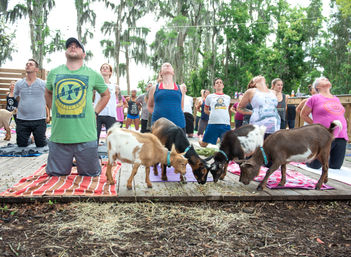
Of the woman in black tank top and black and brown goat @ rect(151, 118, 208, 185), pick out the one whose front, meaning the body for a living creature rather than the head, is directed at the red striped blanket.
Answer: the woman in black tank top

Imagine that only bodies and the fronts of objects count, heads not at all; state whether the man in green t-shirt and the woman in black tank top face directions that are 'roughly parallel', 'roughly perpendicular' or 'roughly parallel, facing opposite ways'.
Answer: roughly parallel

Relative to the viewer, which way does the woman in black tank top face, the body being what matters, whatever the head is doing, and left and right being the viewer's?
facing the viewer

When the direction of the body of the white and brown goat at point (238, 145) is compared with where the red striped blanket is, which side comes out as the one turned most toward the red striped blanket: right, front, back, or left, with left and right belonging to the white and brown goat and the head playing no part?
front

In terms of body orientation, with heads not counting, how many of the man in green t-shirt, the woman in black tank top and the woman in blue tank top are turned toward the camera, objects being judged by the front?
3

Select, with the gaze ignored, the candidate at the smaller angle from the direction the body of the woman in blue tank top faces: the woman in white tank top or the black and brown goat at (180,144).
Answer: the black and brown goat

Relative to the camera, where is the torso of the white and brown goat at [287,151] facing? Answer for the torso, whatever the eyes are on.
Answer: to the viewer's left

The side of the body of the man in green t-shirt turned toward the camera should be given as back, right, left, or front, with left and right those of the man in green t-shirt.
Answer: front

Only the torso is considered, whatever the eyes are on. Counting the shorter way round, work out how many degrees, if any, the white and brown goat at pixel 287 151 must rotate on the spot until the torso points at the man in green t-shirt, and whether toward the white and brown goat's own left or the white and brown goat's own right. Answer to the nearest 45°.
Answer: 0° — it already faces them

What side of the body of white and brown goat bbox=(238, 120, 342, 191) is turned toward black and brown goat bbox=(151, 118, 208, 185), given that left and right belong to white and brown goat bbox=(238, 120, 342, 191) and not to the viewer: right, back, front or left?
front

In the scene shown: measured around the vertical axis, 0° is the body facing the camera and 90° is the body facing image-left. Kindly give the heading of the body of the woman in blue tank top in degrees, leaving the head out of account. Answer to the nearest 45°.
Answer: approximately 0°

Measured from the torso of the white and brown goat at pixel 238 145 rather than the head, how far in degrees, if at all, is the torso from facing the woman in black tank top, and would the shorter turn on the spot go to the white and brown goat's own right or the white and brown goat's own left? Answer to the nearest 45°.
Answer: approximately 90° to the white and brown goat's own right

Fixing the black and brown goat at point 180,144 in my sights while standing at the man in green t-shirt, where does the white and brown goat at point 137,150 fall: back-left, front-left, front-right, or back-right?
front-right

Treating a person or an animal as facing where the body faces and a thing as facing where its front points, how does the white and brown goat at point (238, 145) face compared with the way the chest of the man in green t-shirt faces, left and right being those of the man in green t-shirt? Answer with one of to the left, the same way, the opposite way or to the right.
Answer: to the right
